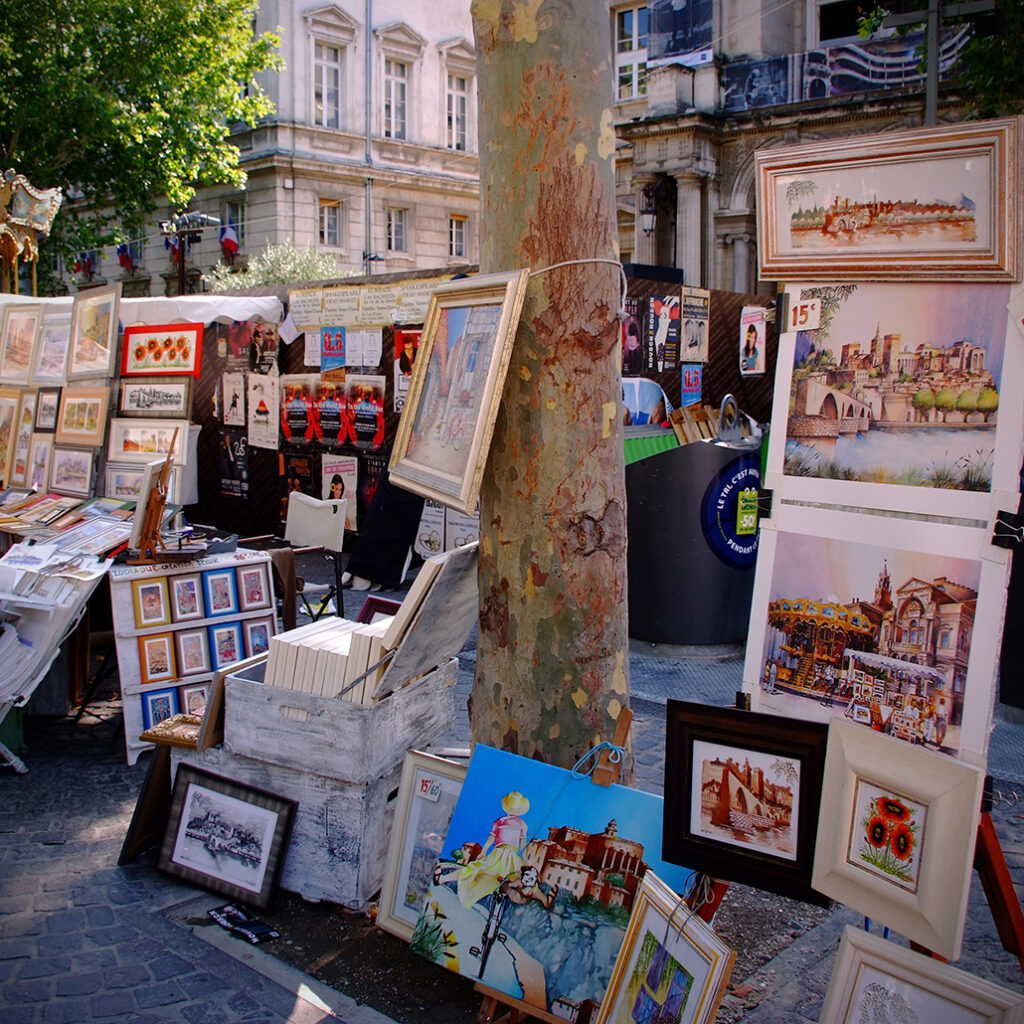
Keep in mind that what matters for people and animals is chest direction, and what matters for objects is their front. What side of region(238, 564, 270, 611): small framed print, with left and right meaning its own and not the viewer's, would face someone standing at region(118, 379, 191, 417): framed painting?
back

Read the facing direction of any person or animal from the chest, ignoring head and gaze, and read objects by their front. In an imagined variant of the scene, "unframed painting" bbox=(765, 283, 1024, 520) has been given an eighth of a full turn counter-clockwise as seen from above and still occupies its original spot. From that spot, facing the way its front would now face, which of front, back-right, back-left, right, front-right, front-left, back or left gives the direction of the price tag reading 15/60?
back-right

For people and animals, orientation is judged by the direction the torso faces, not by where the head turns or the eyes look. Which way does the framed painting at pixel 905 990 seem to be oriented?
toward the camera

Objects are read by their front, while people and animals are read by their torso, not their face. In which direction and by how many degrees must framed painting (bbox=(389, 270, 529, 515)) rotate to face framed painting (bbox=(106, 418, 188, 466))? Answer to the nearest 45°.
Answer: approximately 90° to its right

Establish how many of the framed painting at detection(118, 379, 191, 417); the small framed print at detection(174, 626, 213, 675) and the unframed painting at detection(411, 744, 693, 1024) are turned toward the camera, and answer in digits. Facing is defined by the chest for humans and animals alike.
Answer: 3

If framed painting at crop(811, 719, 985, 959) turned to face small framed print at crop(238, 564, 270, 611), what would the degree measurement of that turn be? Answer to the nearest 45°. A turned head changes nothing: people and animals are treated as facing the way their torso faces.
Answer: approximately 90° to its right

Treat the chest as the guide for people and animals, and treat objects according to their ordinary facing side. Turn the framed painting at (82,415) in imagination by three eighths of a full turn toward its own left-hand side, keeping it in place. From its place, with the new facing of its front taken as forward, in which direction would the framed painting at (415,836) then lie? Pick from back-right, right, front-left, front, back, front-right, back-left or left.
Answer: back-right

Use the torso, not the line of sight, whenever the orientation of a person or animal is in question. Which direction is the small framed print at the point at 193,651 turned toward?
toward the camera

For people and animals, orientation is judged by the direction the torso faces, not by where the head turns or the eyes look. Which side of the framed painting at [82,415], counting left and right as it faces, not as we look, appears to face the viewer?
front

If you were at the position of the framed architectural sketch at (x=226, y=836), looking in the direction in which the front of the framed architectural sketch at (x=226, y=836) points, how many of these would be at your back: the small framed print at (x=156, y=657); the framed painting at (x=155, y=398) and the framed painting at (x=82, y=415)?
3

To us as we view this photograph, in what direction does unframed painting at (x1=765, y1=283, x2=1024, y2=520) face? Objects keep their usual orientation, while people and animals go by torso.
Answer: facing the viewer
